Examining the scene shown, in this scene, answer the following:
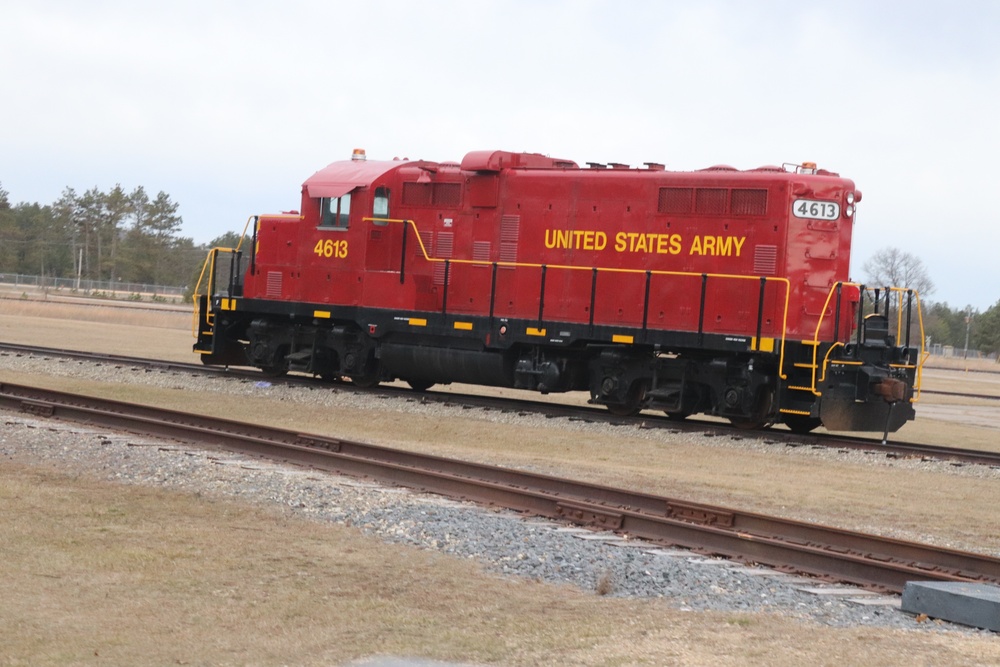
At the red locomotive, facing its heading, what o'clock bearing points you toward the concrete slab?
The concrete slab is roughly at 7 o'clock from the red locomotive.

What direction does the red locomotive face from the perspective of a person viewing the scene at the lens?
facing away from the viewer and to the left of the viewer

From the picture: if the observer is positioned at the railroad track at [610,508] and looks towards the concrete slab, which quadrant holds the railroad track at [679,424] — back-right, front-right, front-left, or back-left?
back-left

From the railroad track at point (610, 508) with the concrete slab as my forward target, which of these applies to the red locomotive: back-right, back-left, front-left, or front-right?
back-left
